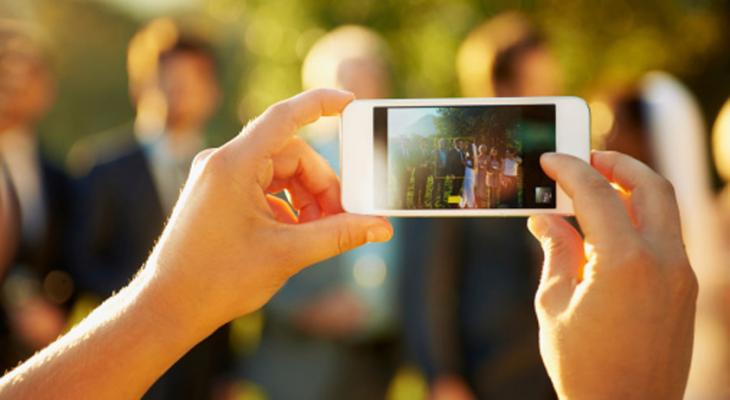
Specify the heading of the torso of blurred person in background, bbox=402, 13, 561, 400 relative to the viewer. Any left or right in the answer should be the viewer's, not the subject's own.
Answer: facing the viewer and to the right of the viewer

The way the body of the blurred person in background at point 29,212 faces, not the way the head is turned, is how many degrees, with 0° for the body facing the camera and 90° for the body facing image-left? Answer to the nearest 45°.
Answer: approximately 0°

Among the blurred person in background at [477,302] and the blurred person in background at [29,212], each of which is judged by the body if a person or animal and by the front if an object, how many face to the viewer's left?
0
